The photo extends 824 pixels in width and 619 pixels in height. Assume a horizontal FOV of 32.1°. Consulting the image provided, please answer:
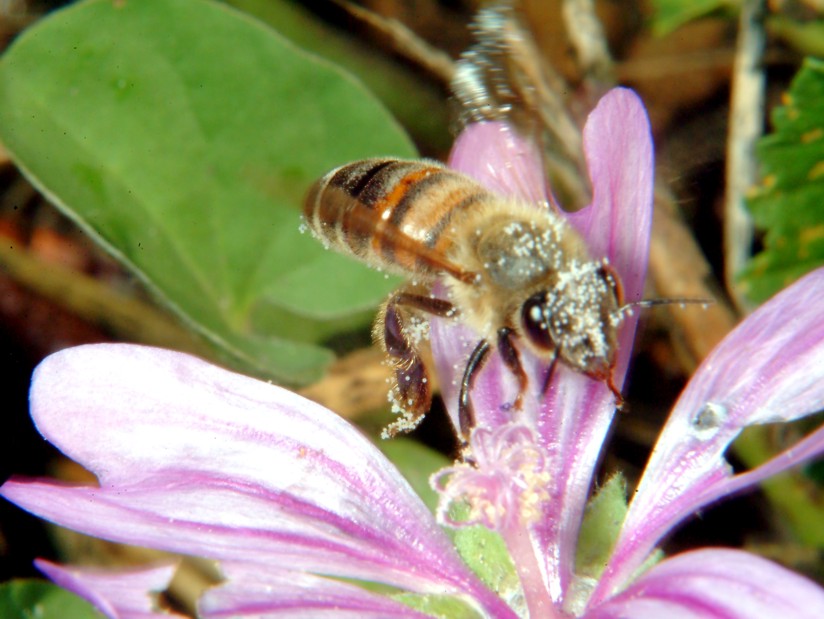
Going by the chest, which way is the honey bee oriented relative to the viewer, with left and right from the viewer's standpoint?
facing the viewer and to the right of the viewer

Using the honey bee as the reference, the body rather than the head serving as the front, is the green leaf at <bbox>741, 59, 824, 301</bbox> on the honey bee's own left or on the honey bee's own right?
on the honey bee's own left

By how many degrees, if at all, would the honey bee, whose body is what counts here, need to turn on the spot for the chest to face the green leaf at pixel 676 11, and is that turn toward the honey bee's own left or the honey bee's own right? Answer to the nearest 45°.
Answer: approximately 135° to the honey bee's own left

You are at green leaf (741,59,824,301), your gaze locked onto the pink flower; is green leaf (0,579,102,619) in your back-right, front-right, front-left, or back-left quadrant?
front-right

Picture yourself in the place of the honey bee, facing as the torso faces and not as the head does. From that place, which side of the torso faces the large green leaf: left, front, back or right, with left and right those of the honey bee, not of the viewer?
back
